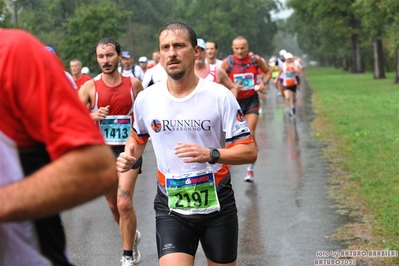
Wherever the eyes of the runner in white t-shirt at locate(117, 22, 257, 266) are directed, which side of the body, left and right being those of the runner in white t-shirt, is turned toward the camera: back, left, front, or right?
front

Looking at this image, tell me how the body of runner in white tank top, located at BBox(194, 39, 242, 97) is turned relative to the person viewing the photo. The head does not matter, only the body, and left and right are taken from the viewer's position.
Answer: facing the viewer

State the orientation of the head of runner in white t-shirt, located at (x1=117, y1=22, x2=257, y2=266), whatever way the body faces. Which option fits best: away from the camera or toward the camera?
toward the camera

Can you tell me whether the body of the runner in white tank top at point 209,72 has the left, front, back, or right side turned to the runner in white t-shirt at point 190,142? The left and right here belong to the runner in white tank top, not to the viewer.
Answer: front

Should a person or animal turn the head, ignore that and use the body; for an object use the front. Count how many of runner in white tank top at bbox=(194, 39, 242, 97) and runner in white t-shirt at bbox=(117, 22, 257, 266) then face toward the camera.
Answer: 2

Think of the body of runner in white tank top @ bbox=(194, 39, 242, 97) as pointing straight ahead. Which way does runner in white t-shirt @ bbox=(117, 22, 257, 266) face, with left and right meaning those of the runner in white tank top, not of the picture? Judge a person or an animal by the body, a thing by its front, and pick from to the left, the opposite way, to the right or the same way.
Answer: the same way

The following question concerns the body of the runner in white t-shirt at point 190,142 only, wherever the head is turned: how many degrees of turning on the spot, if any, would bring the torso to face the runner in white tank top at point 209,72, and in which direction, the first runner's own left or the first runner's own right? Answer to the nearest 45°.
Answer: approximately 180°
